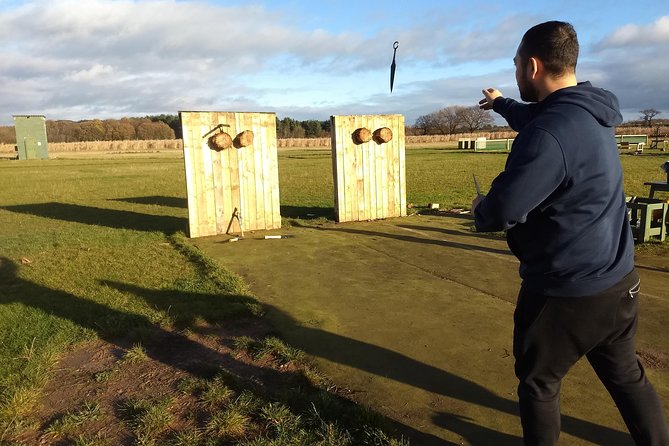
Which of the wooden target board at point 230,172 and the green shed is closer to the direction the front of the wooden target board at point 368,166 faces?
the wooden target board

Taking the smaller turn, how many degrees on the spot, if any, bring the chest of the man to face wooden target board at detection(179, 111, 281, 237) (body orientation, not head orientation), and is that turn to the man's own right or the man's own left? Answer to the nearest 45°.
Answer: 0° — they already face it

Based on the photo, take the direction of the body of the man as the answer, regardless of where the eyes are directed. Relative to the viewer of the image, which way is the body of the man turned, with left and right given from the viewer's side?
facing away from the viewer and to the left of the viewer

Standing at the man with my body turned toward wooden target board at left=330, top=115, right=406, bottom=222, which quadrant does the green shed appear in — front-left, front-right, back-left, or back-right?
front-left

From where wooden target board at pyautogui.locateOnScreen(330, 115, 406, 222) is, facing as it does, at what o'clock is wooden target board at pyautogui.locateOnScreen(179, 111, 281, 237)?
wooden target board at pyautogui.locateOnScreen(179, 111, 281, 237) is roughly at 2 o'clock from wooden target board at pyautogui.locateOnScreen(330, 115, 406, 222).

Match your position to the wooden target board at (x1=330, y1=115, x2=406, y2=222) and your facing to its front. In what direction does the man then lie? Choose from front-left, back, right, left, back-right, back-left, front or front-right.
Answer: front

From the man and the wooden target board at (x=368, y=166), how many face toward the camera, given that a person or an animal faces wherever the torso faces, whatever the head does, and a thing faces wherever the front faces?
1

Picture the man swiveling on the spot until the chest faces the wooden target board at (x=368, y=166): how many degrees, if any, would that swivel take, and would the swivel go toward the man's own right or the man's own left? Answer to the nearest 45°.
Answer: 0° — they already face it

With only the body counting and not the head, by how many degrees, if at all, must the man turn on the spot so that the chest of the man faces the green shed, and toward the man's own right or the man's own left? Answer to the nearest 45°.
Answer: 0° — they already face it

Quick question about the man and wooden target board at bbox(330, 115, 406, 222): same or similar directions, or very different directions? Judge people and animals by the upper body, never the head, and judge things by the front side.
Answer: very different directions

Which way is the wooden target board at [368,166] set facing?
toward the camera

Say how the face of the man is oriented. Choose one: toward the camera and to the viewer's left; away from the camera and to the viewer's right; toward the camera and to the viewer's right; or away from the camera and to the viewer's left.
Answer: away from the camera and to the viewer's left
